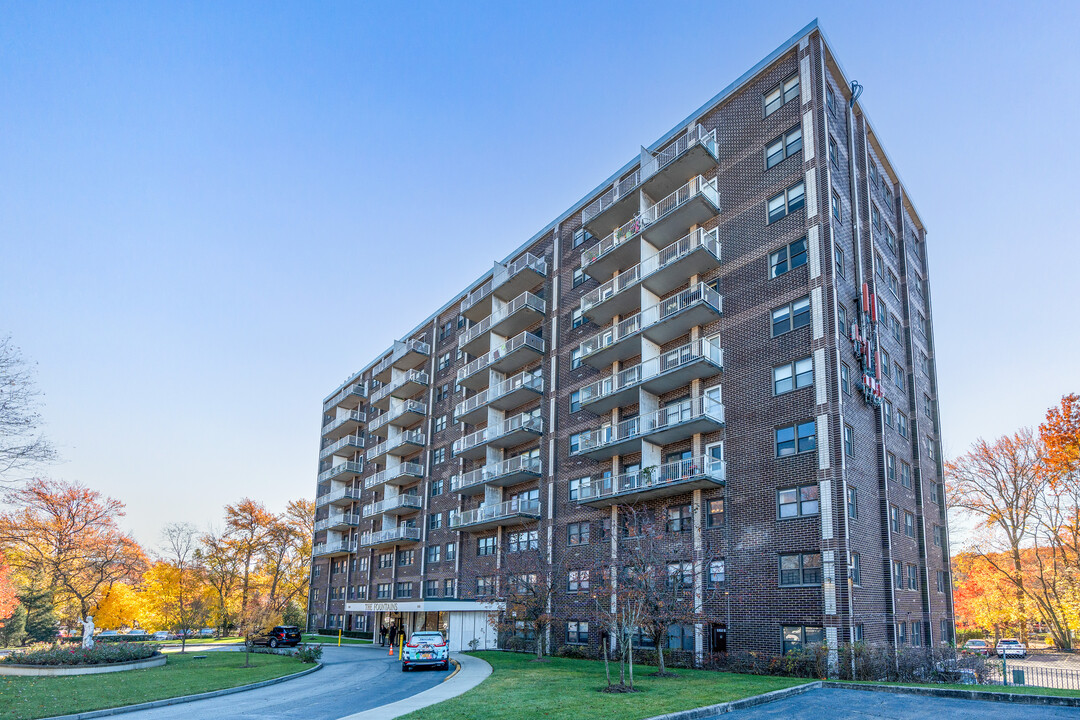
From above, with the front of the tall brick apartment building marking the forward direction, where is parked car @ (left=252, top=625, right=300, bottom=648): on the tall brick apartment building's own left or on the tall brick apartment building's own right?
on the tall brick apartment building's own right

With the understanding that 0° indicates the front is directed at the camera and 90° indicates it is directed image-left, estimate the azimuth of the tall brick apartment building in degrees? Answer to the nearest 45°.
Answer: approximately 45°

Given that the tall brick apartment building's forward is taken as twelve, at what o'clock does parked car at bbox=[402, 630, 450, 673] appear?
The parked car is roughly at 1 o'clock from the tall brick apartment building.
